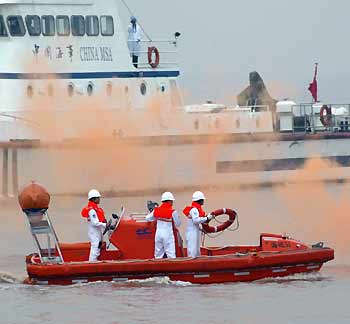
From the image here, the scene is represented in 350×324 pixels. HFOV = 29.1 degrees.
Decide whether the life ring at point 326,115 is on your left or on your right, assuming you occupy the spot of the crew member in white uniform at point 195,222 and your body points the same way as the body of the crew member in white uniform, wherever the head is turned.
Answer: on your left

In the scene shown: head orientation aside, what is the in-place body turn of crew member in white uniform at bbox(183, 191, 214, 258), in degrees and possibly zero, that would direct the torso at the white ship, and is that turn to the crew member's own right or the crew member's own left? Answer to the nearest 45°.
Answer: approximately 90° to the crew member's own left

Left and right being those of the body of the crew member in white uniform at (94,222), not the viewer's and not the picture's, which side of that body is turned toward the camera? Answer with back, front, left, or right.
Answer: right

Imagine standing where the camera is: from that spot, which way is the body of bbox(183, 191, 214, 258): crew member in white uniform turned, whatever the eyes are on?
to the viewer's right

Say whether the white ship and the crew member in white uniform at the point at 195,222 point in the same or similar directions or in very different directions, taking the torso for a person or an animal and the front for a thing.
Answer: very different directions

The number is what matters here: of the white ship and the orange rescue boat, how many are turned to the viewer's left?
1

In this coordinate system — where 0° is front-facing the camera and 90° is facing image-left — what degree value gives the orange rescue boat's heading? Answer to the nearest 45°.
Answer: approximately 270°

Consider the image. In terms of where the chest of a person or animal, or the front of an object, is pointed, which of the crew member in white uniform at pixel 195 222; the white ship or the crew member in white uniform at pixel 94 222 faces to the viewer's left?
the white ship

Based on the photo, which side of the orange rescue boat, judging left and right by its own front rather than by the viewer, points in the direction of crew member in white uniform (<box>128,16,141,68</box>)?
left

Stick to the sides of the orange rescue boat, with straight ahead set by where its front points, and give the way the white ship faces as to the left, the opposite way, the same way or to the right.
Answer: the opposite way

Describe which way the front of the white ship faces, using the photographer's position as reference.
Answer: facing to the left of the viewer

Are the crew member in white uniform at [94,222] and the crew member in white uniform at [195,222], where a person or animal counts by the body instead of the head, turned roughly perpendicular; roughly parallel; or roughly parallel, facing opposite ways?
roughly parallel

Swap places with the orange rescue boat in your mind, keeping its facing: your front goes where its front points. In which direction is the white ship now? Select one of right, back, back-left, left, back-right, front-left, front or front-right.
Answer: left

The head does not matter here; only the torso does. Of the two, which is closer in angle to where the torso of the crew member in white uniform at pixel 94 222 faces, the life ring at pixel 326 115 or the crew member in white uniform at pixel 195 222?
the crew member in white uniform
